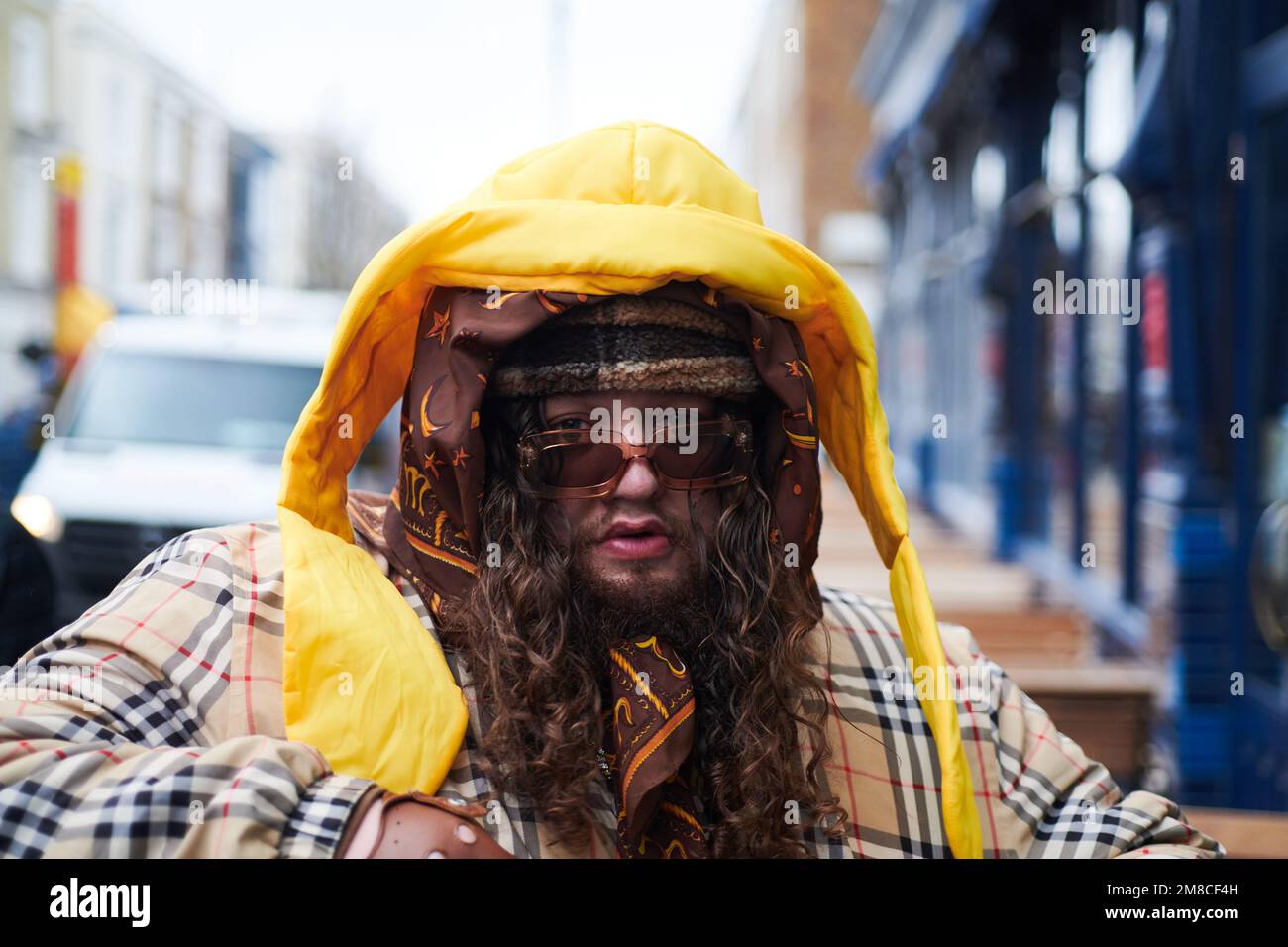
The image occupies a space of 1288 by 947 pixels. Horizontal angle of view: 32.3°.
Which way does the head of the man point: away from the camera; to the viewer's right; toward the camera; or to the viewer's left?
toward the camera

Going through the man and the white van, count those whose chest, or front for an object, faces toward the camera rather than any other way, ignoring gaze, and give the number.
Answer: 2

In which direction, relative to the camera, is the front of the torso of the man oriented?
toward the camera

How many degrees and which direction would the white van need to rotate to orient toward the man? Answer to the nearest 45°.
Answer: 0° — it already faces them

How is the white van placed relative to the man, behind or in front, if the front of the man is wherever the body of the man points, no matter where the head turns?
behind

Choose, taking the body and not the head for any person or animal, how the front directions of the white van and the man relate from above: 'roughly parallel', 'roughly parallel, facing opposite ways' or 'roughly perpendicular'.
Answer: roughly parallel

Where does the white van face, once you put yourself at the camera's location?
facing the viewer
